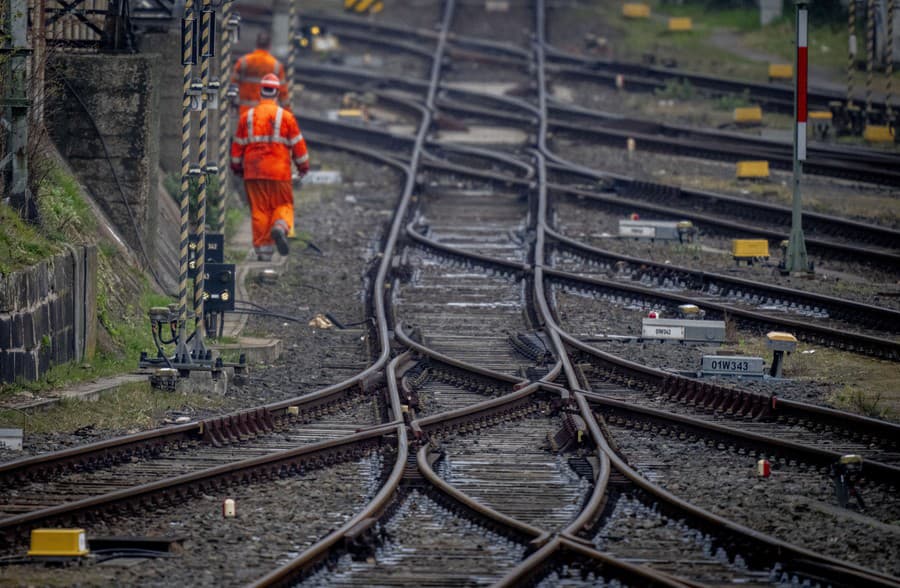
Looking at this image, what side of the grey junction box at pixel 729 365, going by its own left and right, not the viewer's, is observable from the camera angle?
front

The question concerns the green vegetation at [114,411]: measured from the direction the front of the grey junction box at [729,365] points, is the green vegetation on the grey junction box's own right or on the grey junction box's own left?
on the grey junction box's own right

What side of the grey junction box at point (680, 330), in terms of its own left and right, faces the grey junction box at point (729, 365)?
front

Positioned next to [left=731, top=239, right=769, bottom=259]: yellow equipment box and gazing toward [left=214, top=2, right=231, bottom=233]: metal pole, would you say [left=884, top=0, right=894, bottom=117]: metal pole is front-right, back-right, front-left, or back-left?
back-right

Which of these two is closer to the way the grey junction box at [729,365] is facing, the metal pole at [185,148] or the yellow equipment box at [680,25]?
the metal pole

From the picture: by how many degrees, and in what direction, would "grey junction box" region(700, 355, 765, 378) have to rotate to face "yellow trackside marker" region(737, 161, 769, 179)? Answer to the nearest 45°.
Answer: approximately 180°

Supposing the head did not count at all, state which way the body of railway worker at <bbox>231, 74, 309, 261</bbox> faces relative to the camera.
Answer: away from the camera

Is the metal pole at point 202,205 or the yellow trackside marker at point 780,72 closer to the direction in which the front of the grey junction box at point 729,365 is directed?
the metal pole

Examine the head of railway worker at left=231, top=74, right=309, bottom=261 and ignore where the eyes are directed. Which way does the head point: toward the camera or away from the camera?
away from the camera

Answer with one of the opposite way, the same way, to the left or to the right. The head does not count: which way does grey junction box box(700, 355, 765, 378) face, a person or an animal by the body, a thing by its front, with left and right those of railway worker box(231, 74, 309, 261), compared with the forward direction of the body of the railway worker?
the opposite way

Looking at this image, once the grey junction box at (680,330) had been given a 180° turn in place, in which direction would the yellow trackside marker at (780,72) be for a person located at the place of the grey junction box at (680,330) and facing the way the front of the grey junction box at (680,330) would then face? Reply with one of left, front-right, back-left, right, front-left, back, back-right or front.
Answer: front

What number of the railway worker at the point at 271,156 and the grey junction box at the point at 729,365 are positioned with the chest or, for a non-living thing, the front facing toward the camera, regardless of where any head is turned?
1

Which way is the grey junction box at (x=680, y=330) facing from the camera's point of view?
toward the camera

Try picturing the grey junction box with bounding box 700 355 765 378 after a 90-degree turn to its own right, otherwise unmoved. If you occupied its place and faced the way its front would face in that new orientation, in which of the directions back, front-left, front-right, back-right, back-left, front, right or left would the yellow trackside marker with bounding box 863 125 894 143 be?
right

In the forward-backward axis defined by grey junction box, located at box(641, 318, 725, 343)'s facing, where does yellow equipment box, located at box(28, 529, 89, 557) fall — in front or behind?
in front
